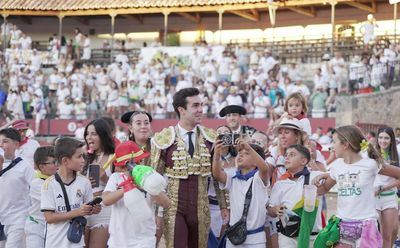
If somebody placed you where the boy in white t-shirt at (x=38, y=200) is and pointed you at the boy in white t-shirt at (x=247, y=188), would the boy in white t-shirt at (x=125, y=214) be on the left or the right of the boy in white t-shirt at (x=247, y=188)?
right

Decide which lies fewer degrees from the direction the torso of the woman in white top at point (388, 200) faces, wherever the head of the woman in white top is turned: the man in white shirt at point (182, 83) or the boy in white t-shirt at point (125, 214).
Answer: the boy in white t-shirt

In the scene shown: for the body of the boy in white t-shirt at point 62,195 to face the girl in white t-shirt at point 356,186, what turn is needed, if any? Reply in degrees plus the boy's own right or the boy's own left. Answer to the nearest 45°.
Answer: approximately 45° to the boy's own left

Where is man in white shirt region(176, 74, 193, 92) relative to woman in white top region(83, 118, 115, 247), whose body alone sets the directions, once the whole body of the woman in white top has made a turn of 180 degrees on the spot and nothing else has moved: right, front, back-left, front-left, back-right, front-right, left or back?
front-left

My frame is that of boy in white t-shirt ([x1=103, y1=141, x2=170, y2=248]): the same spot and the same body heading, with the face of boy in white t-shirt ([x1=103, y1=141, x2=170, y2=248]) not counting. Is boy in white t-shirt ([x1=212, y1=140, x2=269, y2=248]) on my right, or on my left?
on my left

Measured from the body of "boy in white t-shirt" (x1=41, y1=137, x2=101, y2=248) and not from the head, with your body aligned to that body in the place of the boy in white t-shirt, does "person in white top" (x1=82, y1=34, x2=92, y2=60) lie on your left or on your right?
on your left

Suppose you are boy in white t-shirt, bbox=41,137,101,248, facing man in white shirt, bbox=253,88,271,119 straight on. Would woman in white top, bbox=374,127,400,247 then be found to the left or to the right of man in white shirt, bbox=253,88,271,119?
right

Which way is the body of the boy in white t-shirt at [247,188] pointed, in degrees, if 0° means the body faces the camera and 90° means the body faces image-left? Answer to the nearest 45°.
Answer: approximately 45°

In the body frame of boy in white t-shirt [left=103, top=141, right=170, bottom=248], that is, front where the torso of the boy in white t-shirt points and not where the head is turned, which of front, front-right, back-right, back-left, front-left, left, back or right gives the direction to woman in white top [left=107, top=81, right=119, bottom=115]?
back-left

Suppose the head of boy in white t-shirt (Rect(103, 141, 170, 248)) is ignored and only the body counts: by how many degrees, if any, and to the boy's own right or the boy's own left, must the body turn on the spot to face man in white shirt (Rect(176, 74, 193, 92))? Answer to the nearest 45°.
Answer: approximately 135° to the boy's own left

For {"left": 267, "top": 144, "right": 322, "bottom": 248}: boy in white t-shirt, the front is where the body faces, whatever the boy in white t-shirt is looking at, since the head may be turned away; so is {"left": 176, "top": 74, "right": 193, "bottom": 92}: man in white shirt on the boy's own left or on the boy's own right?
on the boy's own right

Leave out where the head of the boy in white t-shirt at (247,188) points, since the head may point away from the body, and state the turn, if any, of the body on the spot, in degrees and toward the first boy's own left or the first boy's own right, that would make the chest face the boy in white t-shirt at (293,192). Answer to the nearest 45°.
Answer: approximately 135° to the first boy's own left
